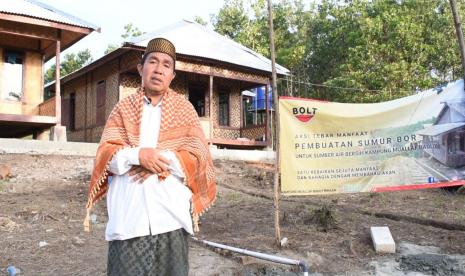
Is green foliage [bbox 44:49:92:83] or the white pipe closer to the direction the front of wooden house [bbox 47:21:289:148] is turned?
the white pipe

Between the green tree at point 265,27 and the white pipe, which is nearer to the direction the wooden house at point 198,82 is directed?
the white pipe

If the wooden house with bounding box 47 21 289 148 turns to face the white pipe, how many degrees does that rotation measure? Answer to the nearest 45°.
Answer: approximately 45° to its right

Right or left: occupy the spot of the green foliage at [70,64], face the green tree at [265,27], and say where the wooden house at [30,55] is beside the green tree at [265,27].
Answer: right

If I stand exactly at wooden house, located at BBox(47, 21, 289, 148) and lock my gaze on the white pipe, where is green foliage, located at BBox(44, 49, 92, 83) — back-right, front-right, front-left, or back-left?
back-right

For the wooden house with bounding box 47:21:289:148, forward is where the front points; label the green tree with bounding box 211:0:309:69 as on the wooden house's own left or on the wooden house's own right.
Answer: on the wooden house's own left

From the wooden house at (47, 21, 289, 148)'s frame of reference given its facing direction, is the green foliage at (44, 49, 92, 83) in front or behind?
behind
